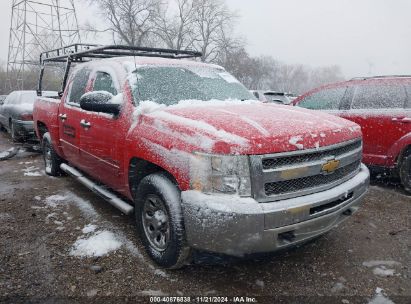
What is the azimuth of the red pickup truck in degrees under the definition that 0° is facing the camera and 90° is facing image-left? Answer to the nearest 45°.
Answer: approximately 315°

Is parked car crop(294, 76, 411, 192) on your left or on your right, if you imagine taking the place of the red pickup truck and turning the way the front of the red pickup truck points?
on your left

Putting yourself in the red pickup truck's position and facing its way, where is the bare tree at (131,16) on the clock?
The bare tree is roughly at 7 o'clock from the red pickup truck.

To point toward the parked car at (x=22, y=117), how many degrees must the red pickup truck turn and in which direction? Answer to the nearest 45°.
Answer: approximately 180°
